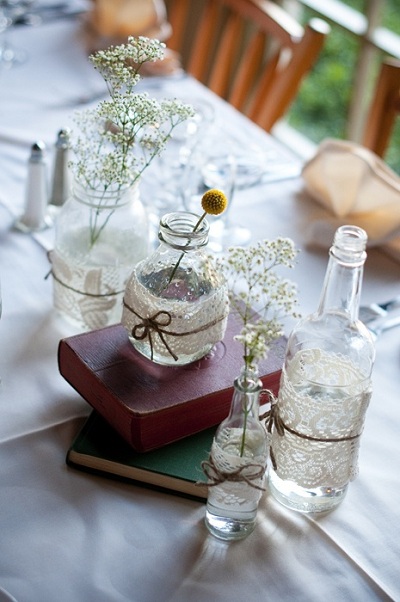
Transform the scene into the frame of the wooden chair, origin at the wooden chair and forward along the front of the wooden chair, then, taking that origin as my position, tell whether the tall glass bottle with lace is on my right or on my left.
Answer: on my left

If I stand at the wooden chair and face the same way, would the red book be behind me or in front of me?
in front

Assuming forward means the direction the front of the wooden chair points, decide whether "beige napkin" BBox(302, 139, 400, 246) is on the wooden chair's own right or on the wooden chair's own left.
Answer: on the wooden chair's own left

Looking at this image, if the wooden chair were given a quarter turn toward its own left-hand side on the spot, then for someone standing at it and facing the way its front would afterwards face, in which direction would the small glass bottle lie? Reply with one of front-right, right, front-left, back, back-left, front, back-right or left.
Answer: front-right

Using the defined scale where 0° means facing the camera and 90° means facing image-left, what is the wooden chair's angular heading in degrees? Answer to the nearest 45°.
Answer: approximately 45°

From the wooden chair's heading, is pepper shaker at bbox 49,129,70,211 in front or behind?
in front

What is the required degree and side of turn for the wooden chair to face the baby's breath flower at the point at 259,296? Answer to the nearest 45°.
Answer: approximately 45° to its left

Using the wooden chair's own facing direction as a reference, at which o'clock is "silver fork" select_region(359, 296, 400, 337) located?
The silver fork is roughly at 10 o'clock from the wooden chair.

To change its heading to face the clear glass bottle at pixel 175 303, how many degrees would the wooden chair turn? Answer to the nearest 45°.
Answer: approximately 45° to its left
